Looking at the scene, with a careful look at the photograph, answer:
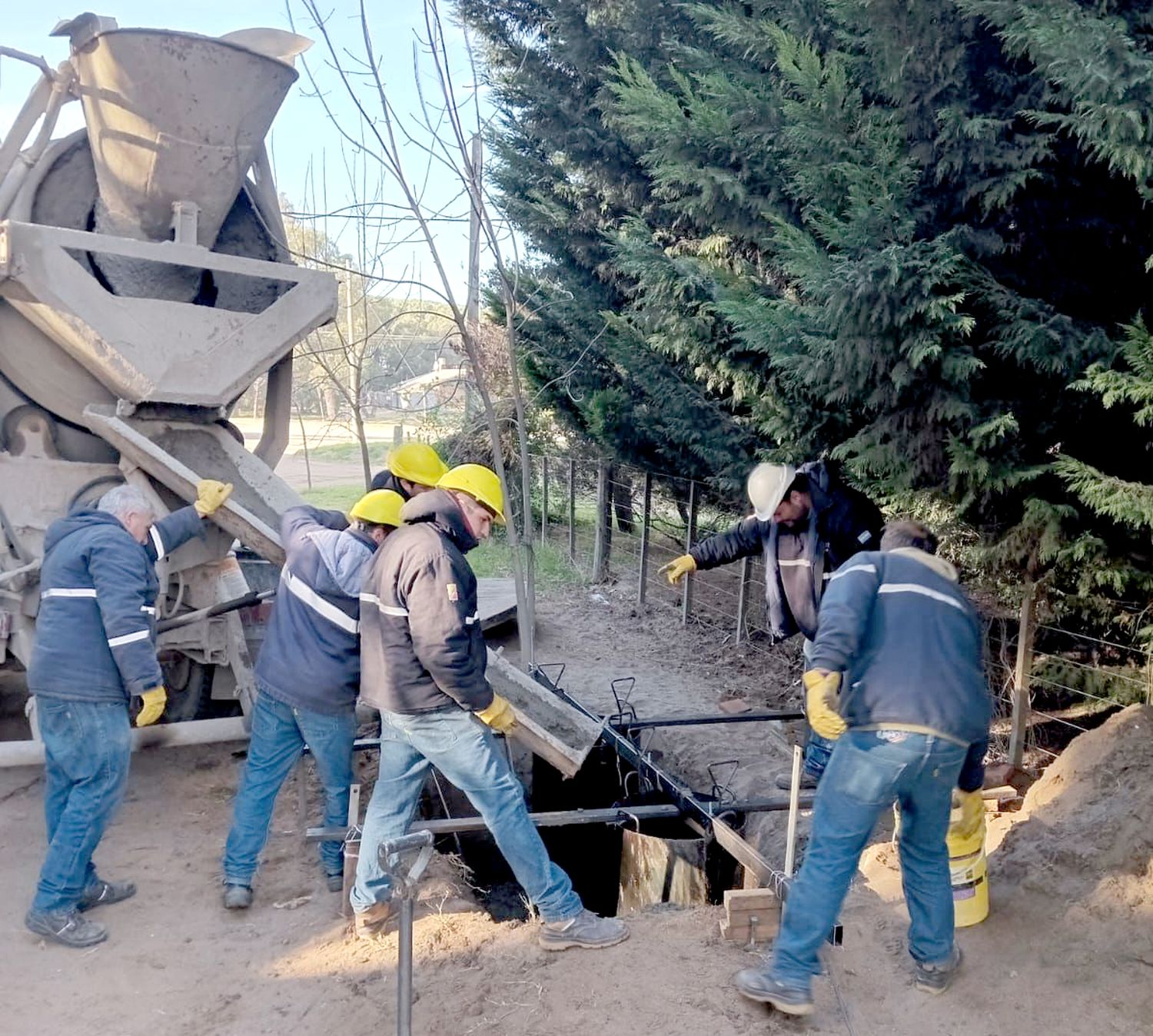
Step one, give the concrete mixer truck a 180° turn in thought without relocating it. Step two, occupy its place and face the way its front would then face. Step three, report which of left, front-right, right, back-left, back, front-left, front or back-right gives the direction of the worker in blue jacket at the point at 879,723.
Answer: front-left

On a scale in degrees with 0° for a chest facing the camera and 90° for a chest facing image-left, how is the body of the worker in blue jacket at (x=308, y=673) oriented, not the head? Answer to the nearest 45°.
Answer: approximately 225°

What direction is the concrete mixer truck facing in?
away from the camera

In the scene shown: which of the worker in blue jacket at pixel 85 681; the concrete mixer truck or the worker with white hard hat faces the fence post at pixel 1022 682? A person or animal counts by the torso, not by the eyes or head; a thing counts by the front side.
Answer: the worker in blue jacket

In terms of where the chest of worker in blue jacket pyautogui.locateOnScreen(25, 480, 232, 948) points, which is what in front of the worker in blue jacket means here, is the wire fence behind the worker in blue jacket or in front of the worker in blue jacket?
in front

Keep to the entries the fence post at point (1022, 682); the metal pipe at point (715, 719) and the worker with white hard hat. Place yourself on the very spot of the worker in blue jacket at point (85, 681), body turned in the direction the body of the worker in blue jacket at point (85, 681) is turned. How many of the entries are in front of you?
3

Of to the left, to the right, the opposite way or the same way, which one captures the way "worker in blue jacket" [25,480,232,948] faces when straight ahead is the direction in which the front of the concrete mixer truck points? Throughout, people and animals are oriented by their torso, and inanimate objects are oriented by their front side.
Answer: to the right

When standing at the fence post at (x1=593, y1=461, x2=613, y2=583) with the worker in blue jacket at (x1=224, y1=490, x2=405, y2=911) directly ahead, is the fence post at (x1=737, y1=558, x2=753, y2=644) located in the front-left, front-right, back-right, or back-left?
front-left

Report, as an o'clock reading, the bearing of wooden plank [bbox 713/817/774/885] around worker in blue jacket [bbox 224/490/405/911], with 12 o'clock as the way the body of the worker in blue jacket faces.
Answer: The wooden plank is roughly at 2 o'clock from the worker in blue jacket.

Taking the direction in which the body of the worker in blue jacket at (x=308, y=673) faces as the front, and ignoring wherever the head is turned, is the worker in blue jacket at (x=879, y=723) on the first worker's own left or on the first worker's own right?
on the first worker's own right

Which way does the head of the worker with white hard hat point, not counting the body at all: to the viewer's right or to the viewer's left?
to the viewer's left

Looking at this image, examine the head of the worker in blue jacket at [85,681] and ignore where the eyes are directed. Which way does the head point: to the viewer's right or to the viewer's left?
to the viewer's right

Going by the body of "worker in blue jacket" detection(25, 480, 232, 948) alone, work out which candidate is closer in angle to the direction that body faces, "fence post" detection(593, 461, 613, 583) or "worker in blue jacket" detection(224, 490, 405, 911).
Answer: the worker in blue jacket

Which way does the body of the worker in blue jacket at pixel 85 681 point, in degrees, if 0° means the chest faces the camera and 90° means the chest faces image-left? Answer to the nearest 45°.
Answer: approximately 270°

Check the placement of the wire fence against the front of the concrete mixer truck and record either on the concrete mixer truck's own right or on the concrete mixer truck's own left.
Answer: on the concrete mixer truck's own right

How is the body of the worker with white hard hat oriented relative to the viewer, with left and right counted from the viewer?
facing the viewer and to the left of the viewer

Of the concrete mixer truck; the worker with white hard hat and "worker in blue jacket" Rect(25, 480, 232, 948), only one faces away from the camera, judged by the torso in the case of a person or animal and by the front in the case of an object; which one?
the concrete mixer truck

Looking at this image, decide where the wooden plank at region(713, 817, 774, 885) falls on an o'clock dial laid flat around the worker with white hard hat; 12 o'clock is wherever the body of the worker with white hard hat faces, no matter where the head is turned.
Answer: The wooden plank is roughly at 11 o'clock from the worker with white hard hat.
